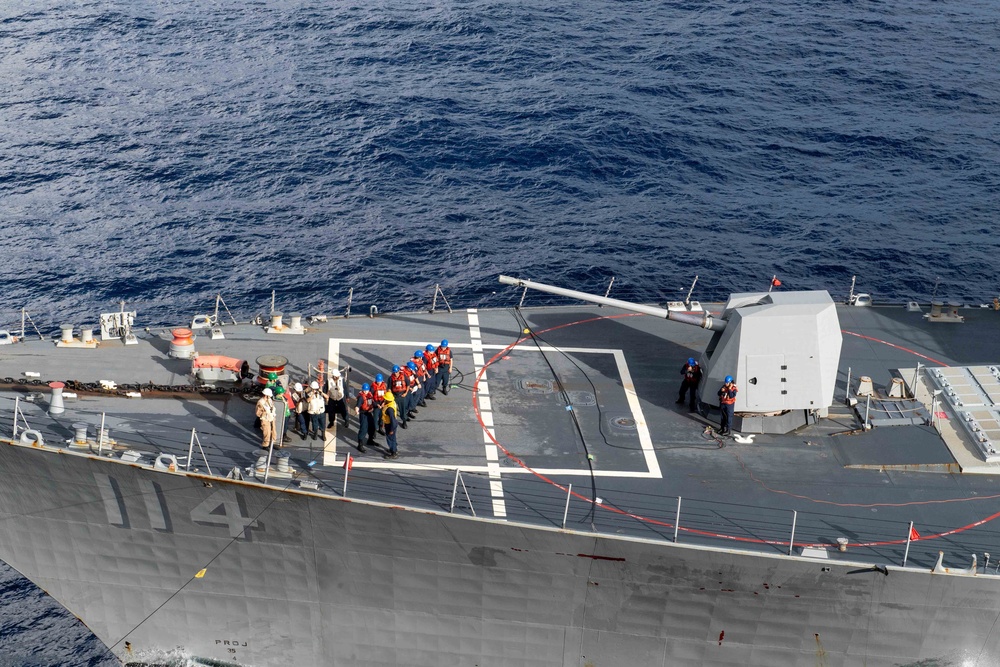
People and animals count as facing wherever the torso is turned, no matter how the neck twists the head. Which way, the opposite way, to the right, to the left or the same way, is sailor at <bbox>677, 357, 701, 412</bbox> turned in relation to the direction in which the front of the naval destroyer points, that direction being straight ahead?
to the left

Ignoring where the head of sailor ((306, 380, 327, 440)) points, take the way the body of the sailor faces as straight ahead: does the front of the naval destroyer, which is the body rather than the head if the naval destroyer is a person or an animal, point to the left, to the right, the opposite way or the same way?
to the right

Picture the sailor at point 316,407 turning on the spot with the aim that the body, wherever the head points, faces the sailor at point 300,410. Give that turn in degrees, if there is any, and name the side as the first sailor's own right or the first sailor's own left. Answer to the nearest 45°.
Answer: approximately 135° to the first sailor's own right

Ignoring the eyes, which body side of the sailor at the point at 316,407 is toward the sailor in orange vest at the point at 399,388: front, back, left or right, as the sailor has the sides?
left

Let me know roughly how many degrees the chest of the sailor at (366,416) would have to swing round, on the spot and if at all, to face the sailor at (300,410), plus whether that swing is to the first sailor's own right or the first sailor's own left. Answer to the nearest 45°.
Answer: approximately 90° to the first sailor's own right

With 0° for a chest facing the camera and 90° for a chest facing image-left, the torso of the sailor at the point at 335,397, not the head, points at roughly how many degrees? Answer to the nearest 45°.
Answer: approximately 0°

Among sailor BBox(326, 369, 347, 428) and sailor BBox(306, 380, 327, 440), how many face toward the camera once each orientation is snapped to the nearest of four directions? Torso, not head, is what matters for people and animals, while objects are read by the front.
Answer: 2

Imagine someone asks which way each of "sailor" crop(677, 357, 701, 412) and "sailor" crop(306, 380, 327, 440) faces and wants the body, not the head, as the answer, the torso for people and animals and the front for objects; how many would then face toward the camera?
2

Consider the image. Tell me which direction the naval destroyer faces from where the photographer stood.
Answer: facing to the left of the viewer

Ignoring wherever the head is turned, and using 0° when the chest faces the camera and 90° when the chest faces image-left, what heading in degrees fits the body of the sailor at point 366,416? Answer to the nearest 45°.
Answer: approximately 0°

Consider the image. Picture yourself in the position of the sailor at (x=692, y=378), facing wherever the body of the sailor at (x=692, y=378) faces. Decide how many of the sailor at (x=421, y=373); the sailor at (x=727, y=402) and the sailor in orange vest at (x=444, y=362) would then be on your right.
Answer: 2
